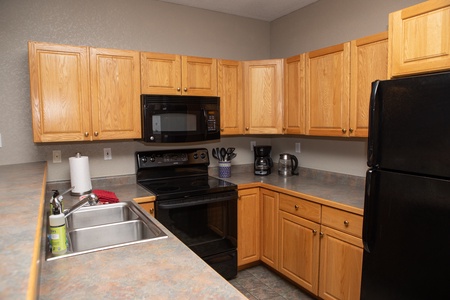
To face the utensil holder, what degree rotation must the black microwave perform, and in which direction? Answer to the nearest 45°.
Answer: approximately 135° to its left

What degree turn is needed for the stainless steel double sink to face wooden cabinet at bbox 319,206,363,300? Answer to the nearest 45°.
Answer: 0° — it already faces it

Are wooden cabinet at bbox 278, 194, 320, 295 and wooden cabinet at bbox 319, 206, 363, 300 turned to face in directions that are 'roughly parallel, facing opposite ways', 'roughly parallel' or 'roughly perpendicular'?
roughly parallel

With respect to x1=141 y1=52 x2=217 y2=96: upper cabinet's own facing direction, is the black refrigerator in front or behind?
in front

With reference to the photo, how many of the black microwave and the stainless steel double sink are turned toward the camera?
1

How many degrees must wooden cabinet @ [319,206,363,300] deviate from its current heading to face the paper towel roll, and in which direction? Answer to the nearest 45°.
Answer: approximately 45° to its right

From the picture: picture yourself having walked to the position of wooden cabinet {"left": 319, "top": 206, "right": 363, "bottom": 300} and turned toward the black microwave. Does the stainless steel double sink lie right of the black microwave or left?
left

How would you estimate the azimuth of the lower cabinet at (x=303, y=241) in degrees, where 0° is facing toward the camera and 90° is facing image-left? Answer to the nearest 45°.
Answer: approximately 45°

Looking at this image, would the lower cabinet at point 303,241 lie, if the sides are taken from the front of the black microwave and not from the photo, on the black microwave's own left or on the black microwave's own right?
on the black microwave's own left

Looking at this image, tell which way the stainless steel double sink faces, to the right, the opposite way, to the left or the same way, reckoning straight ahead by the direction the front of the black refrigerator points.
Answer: the opposite way

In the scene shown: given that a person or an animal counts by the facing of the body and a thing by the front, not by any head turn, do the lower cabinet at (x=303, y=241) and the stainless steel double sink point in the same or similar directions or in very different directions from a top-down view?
very different directions

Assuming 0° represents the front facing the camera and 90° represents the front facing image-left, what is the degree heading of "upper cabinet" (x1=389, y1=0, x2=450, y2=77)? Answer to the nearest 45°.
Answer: approximately 45°

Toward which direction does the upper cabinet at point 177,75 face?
toward the camera

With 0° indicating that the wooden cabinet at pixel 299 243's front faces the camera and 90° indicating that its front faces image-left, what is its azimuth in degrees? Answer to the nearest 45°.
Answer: approximately 45°

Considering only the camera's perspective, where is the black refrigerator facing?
facing the viewer and to the left of the viewer

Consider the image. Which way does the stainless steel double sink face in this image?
to the viewer's right

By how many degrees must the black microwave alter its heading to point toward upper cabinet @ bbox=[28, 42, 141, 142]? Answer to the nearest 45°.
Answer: approximately 90° to its right

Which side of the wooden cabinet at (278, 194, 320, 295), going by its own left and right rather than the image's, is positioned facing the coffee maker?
right

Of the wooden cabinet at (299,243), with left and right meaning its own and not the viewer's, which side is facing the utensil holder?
right

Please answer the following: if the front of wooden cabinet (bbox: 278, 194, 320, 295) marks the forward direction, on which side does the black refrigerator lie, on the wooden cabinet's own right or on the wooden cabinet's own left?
on the wooden cabinet's own left

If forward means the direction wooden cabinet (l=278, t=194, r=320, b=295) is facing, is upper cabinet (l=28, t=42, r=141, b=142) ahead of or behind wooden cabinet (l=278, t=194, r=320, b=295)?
ahead

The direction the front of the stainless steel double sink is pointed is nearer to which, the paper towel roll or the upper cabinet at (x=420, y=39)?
the upper cabinet
